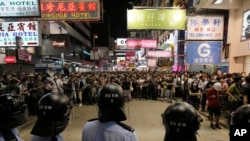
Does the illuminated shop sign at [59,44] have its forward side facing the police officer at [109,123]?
yes

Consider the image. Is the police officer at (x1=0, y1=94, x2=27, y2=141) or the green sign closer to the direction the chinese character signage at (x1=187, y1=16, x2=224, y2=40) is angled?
the police officer

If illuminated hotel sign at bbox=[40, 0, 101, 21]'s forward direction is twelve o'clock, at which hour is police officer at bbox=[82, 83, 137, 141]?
The police officer is roughly at 12 o'clock from the illuminated hotel sign.

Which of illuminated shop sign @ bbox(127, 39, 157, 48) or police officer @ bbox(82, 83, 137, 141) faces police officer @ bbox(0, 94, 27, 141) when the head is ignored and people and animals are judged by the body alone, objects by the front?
the illuminated shop sign

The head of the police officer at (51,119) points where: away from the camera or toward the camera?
away from the camera

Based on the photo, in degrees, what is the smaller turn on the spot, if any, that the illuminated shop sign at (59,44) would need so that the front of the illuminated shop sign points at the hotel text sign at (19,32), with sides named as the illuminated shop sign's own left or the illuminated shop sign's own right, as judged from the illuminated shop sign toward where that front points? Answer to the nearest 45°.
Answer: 0° — it already faces it

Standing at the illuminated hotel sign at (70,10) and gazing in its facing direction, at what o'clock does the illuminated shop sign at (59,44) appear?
the illuminated shop sign at (59,44) is roughly at 6 o'clock from the illuminated hotel sign at (70,10).

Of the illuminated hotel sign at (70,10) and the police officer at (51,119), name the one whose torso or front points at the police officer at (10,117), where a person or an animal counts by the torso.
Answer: the illuminated hotel sign
